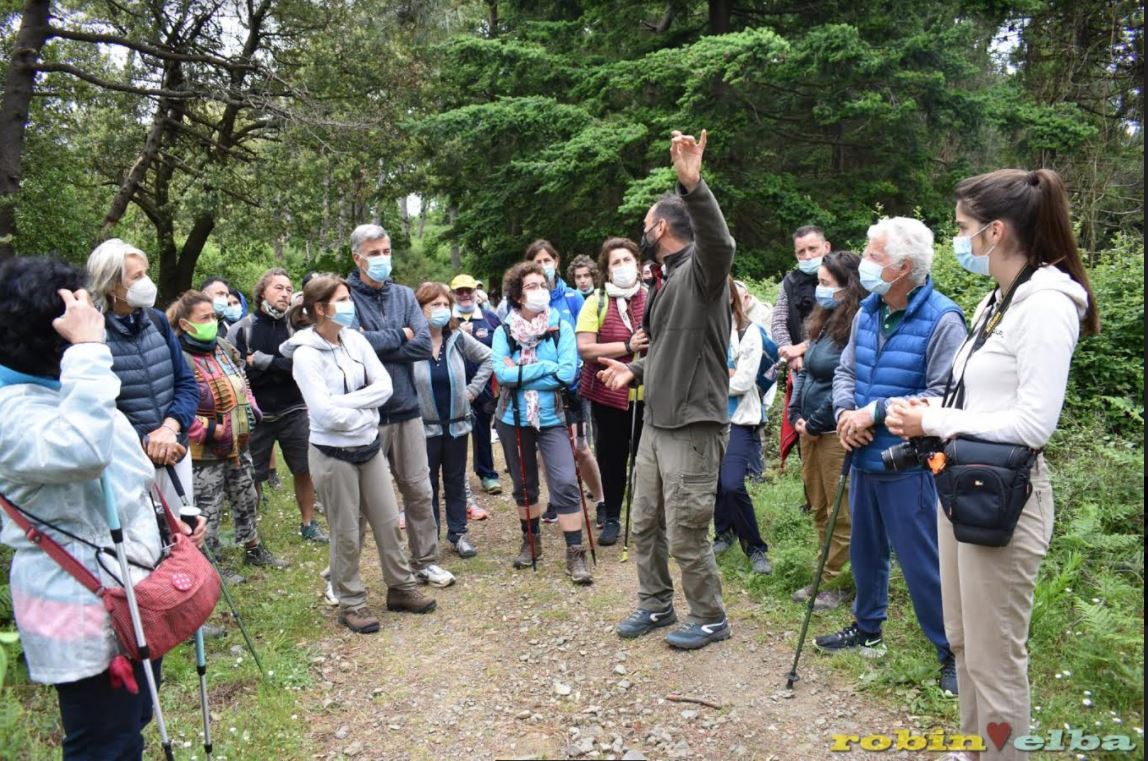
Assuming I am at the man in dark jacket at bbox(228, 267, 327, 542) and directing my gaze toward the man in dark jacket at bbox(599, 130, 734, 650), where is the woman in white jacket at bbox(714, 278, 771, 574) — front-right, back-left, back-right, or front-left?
front-left

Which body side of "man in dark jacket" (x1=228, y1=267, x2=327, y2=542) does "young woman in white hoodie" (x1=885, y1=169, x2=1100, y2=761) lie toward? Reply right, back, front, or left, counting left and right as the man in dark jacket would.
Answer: front

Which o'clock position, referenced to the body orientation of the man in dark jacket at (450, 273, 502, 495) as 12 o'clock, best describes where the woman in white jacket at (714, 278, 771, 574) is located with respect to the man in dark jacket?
The woman in white jacket is roughly at 11 o'clock from the man in dark jacket.

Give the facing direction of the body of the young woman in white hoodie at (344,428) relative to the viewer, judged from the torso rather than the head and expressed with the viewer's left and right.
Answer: facing the viewer and to the right of the viewer

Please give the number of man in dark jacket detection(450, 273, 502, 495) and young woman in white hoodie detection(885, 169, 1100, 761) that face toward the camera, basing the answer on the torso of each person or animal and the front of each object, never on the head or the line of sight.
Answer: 1

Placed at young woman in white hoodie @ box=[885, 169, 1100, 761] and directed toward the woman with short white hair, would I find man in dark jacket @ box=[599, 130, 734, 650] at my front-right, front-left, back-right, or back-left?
front-right

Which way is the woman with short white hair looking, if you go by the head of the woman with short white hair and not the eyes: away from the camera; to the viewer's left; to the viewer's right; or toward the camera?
to the viewer's right

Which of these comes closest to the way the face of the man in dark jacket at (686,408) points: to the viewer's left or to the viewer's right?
to the viewer's left

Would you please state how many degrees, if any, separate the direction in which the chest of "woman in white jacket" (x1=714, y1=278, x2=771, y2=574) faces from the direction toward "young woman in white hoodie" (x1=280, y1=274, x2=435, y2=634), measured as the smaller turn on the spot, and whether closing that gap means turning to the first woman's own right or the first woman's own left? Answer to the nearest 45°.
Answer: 0° — they already face them

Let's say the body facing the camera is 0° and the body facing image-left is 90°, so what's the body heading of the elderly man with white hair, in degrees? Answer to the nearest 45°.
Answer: approximately 45°

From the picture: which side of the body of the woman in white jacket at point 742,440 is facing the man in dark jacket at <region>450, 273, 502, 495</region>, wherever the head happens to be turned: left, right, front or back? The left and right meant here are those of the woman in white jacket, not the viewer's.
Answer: right

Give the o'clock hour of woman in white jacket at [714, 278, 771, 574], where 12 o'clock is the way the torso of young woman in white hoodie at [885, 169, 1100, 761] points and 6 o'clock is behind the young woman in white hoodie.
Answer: The woman in white jacket is roughly at 2 o'clock from the young woman in white hoodie.

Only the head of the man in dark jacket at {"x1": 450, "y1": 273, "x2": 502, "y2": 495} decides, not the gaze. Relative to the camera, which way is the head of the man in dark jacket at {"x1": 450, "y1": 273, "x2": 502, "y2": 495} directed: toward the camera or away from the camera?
toward the camera

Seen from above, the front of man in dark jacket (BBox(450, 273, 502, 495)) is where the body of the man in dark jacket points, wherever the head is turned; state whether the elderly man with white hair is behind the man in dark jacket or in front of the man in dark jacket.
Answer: in front

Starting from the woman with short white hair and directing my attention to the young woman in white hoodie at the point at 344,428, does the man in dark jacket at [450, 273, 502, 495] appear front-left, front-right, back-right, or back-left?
front-left

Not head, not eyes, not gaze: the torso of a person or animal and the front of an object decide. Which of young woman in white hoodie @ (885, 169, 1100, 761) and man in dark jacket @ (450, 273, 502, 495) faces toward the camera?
the man in dark jacket

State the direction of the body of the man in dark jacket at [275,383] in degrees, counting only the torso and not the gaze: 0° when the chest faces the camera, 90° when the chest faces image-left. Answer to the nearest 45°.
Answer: approximately 315°

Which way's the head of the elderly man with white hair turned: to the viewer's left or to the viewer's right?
to the viewer's left
